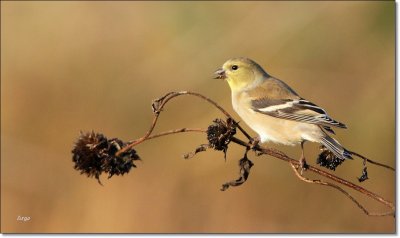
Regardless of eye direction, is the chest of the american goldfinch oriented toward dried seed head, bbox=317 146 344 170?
no

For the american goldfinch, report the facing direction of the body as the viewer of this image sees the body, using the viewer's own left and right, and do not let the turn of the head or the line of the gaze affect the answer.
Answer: facing to the left of the viewer
